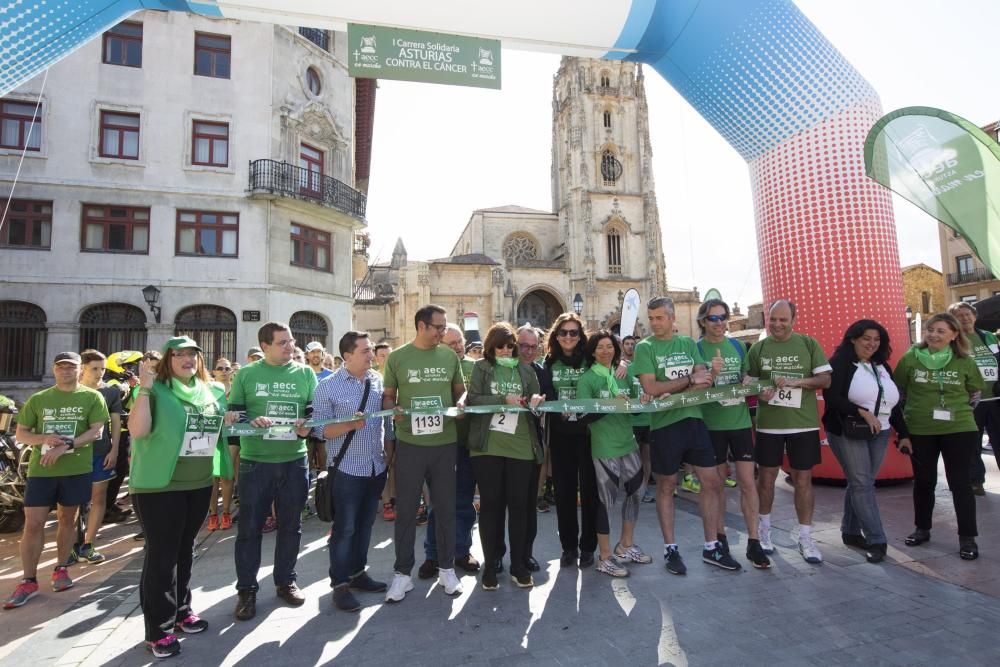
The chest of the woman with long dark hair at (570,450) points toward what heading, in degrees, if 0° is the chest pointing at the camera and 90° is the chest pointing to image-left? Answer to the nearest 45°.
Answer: approximately 0°

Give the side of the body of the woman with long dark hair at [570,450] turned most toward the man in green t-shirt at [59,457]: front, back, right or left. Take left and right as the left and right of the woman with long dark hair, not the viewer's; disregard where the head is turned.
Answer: right

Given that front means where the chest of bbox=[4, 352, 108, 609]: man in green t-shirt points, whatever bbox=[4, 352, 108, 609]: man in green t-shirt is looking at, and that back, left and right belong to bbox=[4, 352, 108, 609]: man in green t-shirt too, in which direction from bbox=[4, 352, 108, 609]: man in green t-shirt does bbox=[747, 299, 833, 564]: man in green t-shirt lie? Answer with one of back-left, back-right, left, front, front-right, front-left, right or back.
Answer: front-left

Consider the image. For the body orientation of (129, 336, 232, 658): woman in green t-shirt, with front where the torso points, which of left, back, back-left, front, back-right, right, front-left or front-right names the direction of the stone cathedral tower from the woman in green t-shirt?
left

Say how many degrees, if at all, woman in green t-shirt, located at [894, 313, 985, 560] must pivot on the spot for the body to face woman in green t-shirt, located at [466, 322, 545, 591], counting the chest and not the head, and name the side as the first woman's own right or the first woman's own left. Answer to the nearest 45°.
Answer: approximately 45° to the first woman's own right

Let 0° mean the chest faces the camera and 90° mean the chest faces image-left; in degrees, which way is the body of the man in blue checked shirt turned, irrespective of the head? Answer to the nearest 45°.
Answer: approximately 315°

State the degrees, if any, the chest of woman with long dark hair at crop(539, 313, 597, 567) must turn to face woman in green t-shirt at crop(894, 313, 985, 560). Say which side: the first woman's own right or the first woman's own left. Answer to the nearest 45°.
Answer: approximately 90° to the first woman's own left
